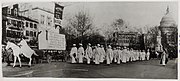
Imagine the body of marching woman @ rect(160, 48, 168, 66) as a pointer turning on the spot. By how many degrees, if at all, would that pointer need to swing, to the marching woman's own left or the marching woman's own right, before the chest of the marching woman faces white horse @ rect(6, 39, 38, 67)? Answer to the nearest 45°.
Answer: approximately 45° to the marching woman's own right

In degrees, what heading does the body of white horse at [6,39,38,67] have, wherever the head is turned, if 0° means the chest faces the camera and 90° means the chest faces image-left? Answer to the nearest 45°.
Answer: approximately 90°

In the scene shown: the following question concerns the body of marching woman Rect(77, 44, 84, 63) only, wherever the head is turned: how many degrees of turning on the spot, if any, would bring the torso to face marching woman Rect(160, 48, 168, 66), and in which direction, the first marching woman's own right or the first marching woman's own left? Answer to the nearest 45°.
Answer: approximately 135° to the first marching woman's own left

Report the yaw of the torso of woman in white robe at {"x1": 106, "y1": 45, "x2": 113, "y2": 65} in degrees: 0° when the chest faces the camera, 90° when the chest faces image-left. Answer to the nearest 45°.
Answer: approximately 45°

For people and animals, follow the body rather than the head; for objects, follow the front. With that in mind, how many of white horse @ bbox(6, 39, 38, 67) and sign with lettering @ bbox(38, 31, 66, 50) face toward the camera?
1
